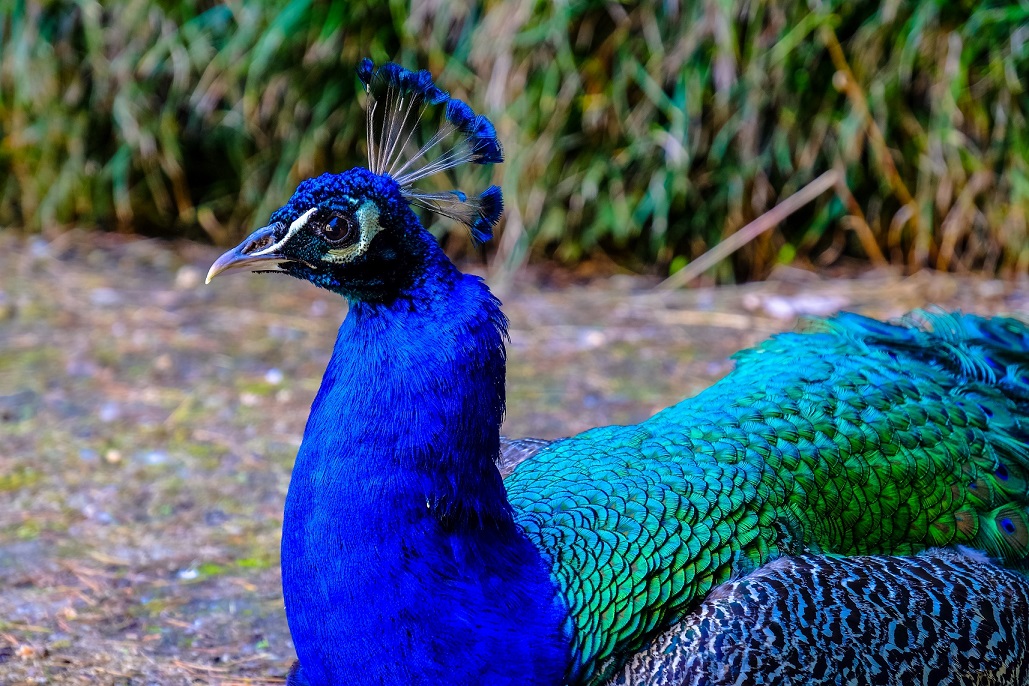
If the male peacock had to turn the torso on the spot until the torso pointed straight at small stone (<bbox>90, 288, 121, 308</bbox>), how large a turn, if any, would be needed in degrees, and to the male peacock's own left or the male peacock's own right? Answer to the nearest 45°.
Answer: approximately 45° to the male peacock's own right

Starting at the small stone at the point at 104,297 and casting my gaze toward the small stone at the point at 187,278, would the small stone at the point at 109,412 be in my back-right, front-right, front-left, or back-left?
back-right

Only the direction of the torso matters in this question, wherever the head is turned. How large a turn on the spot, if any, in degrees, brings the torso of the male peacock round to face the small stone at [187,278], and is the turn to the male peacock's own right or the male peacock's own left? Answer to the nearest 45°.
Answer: approximately 45° to the male peacock's own right

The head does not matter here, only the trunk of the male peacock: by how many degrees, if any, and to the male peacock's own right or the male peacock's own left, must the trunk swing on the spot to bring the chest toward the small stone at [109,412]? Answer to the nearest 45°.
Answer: approximately 45° to the male peacock's own right

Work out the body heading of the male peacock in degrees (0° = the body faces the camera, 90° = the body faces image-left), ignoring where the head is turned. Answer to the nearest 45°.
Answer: approximately 90°

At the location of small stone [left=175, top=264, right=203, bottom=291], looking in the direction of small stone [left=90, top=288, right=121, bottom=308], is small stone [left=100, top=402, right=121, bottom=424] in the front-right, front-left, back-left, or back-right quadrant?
front-left
